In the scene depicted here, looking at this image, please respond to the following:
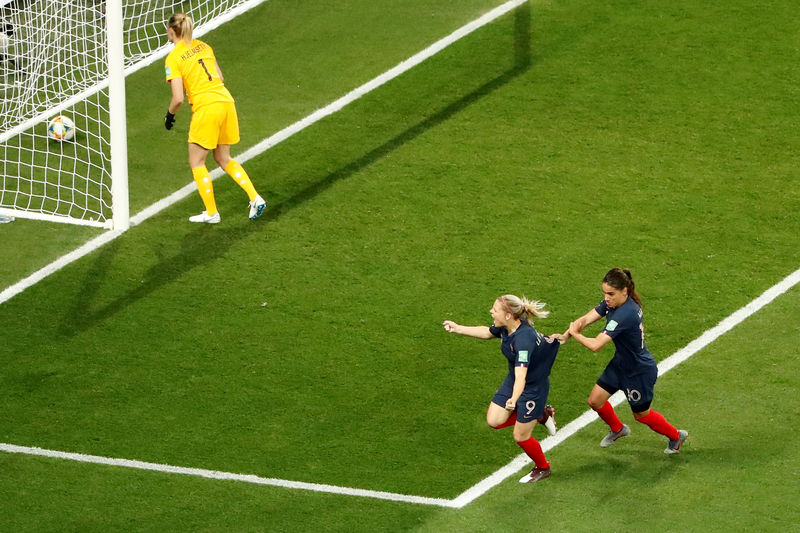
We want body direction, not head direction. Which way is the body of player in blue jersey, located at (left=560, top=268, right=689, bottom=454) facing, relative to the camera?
to the viewer's left

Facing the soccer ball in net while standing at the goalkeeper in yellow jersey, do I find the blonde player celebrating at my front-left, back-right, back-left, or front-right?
back-left

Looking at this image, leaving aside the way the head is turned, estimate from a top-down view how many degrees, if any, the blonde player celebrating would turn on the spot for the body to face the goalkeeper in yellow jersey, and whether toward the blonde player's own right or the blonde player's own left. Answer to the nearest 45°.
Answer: approximately 45° to the blonde player's own right

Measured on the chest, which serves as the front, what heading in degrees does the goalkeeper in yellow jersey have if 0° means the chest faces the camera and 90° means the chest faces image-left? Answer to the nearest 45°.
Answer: approximately 135°

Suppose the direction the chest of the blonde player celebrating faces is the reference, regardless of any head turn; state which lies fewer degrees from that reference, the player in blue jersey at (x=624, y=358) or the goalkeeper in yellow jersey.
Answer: the goalkeeper in yellow jersey

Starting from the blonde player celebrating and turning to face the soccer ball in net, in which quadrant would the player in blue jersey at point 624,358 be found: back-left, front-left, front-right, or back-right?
back-right

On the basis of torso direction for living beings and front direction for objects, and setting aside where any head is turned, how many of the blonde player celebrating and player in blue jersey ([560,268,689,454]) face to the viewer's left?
2

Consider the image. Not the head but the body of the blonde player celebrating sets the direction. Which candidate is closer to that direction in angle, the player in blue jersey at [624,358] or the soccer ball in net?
the soccer ball in net

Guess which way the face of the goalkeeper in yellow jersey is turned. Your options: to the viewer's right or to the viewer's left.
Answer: to the viewer's left

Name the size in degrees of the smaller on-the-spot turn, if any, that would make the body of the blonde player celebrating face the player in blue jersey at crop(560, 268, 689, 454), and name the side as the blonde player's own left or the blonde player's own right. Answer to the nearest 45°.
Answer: approximately 180°

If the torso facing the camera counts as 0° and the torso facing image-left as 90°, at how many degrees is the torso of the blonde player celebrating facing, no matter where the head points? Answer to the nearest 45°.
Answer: approximately 90°

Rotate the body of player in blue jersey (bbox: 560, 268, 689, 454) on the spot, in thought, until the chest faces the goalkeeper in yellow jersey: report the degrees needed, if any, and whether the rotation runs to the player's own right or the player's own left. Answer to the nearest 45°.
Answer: approximately 45° to the player's own right
